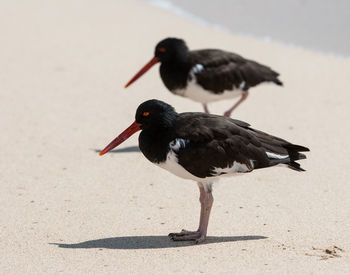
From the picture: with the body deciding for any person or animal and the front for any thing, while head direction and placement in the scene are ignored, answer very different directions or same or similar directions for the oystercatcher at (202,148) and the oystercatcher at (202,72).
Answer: same or similar directions

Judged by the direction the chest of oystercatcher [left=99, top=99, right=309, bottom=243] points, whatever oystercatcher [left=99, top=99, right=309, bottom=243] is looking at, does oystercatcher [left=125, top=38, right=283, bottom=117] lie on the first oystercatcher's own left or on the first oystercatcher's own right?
on the first oystercatcher's own right

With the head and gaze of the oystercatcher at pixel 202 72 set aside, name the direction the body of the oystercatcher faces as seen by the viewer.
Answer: to the viewer's left

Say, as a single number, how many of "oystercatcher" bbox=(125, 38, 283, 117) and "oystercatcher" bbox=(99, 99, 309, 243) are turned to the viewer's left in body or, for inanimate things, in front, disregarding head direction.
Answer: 2

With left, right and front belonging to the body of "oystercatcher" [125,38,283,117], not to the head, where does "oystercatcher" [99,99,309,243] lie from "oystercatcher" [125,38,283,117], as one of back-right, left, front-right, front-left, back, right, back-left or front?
left

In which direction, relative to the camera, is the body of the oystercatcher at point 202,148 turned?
to the viewer's left
